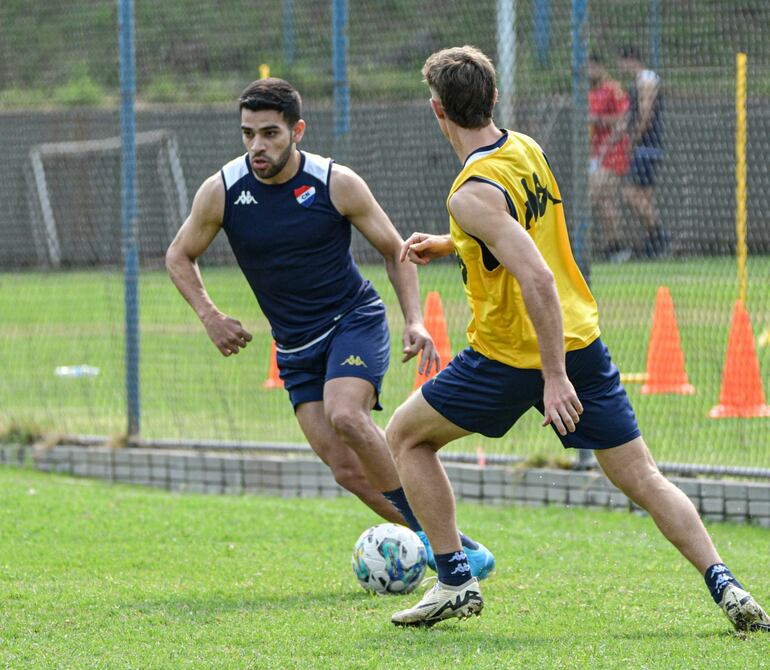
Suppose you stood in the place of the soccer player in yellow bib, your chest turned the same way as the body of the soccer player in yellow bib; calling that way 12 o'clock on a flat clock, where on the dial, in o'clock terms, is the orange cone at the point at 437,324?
The orange cone is roughly at 1 o'clock from the soccer player in yellow bib.

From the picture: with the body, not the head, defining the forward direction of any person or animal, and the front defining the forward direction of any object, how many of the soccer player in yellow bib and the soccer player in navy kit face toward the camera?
1

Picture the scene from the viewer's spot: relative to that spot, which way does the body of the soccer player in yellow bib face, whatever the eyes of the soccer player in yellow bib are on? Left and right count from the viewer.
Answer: facing away from the viewer and to the left of the viewer

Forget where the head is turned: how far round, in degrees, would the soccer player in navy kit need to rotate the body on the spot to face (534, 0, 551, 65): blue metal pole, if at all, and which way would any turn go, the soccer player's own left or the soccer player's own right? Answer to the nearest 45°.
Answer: approximately 135° to the soccer player's own left

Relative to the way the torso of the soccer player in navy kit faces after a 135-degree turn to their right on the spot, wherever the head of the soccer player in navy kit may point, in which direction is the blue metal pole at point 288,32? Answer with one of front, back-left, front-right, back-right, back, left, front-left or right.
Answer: front-right

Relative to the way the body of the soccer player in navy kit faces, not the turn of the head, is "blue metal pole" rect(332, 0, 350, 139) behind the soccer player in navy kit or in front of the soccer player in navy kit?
behind

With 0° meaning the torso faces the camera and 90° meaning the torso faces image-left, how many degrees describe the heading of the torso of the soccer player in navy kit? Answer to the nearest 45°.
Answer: approximately 0°

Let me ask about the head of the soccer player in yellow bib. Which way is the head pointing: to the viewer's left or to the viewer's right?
to the viewer's left

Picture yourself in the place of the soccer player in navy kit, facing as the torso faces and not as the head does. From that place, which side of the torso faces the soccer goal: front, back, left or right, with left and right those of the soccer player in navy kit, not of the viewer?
back

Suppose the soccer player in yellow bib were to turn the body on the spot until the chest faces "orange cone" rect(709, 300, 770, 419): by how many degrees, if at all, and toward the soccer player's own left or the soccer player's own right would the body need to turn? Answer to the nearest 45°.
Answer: approximately 45° to the soccer player's own right

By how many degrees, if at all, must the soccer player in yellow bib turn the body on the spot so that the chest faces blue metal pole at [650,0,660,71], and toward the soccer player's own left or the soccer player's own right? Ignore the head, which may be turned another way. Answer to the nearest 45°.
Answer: approximately 45° to the soccer player's own right

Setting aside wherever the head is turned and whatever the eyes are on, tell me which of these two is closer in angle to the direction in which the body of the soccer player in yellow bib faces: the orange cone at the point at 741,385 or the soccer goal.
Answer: the soccer goal
